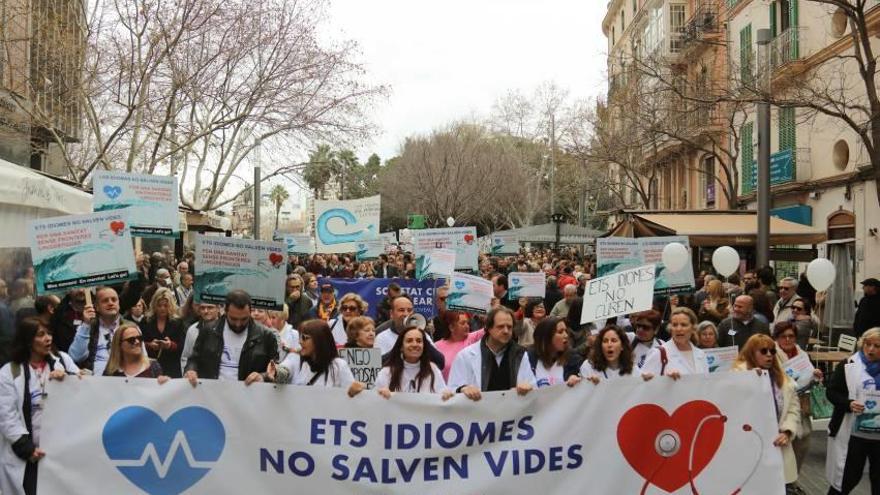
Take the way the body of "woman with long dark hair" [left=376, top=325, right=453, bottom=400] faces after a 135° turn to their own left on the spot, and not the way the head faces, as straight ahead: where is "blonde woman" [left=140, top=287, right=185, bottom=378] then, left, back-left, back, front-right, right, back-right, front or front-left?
left

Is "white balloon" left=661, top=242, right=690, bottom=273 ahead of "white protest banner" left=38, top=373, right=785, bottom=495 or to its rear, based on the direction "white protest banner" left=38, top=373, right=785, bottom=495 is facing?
to the rear

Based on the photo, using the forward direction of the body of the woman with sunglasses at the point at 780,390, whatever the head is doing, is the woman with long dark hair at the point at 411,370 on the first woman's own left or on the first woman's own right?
on the first woman's own right

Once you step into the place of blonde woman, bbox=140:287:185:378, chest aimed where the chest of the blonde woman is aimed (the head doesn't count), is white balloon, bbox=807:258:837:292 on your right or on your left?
on your left

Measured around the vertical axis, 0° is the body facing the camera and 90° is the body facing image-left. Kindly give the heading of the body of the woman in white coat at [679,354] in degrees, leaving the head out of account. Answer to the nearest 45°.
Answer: approximately 0°

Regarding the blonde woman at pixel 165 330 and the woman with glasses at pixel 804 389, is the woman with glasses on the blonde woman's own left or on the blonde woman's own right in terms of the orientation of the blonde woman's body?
on the blonde woman's own left
